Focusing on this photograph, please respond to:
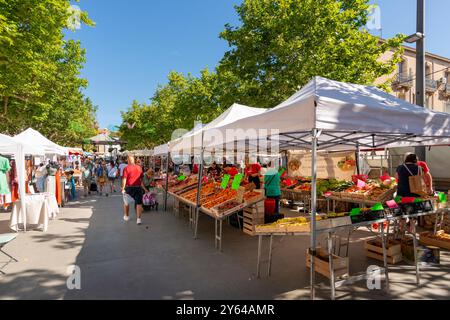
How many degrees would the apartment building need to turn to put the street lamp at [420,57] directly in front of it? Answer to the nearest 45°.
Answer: approximately 45° to its right

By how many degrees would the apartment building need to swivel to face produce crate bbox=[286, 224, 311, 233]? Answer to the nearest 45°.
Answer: approximately 45° to its right

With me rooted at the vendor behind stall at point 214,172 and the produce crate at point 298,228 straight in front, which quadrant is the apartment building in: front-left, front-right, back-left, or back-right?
back-left

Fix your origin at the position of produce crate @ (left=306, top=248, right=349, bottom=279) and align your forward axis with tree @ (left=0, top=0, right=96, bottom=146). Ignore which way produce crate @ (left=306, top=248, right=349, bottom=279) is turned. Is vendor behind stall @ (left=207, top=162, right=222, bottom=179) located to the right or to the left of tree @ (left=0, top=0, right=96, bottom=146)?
right
